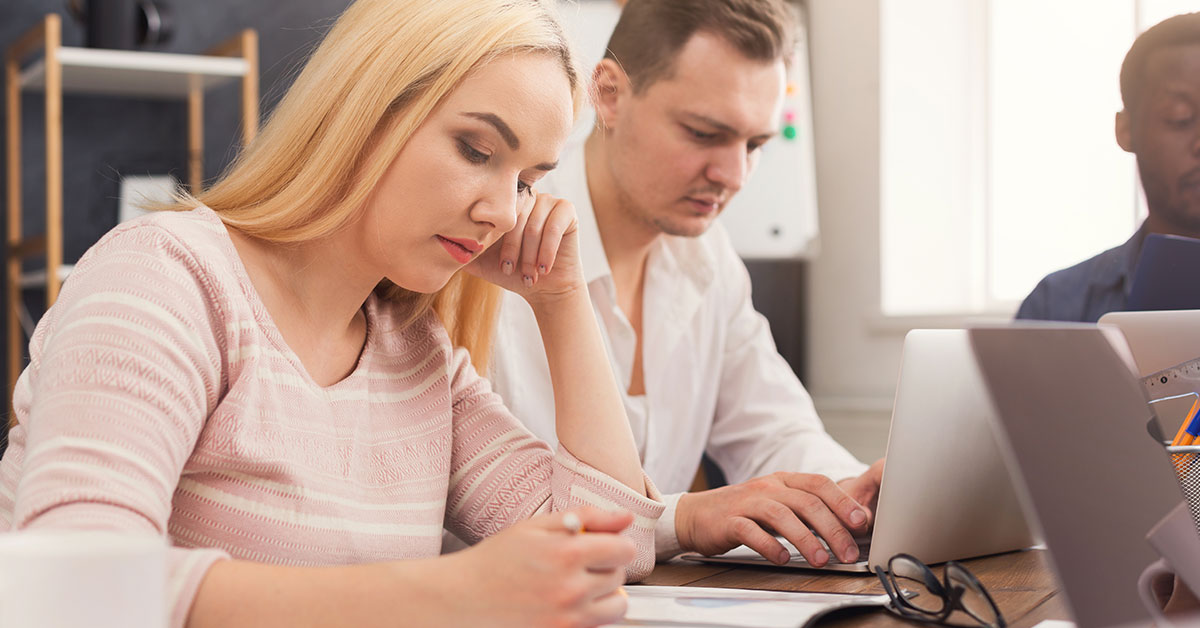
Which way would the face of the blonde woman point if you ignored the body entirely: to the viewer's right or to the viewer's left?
to the viewer's right

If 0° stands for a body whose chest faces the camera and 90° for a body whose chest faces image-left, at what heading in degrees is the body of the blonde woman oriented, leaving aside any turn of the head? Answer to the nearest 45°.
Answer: approximately 315°

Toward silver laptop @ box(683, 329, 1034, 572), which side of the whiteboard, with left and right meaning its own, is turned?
front

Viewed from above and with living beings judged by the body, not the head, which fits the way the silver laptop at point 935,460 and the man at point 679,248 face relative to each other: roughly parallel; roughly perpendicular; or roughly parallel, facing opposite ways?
roughly parallel, facing opposite ways

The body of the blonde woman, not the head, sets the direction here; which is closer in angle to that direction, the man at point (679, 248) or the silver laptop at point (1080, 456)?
the silver laptop

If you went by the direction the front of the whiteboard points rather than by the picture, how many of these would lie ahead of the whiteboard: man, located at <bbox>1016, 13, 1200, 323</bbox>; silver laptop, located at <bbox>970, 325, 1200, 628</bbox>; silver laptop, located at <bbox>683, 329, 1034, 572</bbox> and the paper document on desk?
4

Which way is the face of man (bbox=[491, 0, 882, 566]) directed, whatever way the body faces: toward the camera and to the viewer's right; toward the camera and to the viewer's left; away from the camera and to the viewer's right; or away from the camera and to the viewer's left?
toward the camera and to the viewer's right

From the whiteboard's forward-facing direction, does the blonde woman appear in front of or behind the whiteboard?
in front

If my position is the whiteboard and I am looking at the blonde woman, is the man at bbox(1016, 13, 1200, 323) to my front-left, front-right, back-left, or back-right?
front-left

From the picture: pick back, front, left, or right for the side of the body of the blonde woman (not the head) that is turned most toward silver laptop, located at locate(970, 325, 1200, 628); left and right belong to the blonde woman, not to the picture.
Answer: front

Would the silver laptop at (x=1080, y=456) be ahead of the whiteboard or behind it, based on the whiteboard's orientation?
ahead

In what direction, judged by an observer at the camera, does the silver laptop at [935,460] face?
facing away from the viewer and to the left of the viewer

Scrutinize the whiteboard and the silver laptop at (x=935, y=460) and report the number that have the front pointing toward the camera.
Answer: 1

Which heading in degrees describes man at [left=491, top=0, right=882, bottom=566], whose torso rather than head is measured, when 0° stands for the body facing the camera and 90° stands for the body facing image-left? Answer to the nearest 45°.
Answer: approximately 315°

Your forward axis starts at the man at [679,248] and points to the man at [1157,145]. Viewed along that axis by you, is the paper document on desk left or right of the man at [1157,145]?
right

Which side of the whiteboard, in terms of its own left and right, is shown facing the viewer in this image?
front
